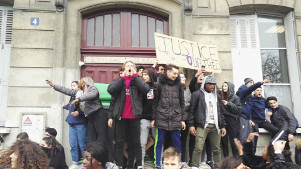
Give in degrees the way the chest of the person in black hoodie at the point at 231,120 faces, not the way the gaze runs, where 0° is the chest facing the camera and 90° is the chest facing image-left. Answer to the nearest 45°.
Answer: approximately 45°

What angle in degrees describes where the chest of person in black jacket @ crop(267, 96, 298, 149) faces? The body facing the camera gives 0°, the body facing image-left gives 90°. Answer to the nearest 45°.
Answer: approximately 45°

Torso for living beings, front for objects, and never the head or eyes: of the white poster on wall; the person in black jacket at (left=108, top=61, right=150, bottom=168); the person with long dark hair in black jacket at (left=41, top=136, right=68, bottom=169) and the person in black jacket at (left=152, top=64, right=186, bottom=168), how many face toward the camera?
3

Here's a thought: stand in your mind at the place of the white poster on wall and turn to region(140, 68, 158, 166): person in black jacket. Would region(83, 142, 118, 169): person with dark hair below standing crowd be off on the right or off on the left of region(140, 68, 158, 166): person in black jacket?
right

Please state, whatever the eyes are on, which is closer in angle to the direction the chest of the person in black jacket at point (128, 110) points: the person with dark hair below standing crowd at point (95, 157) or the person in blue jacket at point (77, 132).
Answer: the person with dark hair below standing crowd

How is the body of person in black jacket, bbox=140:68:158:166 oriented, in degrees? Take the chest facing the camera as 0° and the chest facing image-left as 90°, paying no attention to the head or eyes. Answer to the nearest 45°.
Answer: approximately 45°

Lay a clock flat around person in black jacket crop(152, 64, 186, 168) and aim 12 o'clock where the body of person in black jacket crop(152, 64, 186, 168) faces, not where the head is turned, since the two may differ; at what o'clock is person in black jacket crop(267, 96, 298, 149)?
person in black jacket crop(267, 96, 298, 149) is roughly at 8 o'clock from person in black jacket crop(152, 64, 186, 168).
